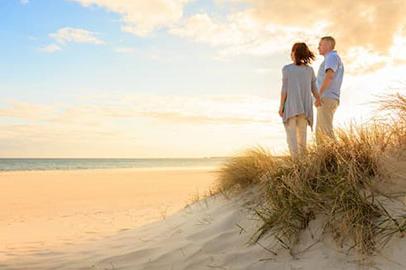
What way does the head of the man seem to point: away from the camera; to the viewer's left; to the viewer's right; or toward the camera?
to the viewer's left

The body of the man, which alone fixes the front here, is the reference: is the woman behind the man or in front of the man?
in front

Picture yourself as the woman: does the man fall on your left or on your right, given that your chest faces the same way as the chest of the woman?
on your right

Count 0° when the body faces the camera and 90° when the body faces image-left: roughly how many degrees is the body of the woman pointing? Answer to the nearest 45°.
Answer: approximately 180°
